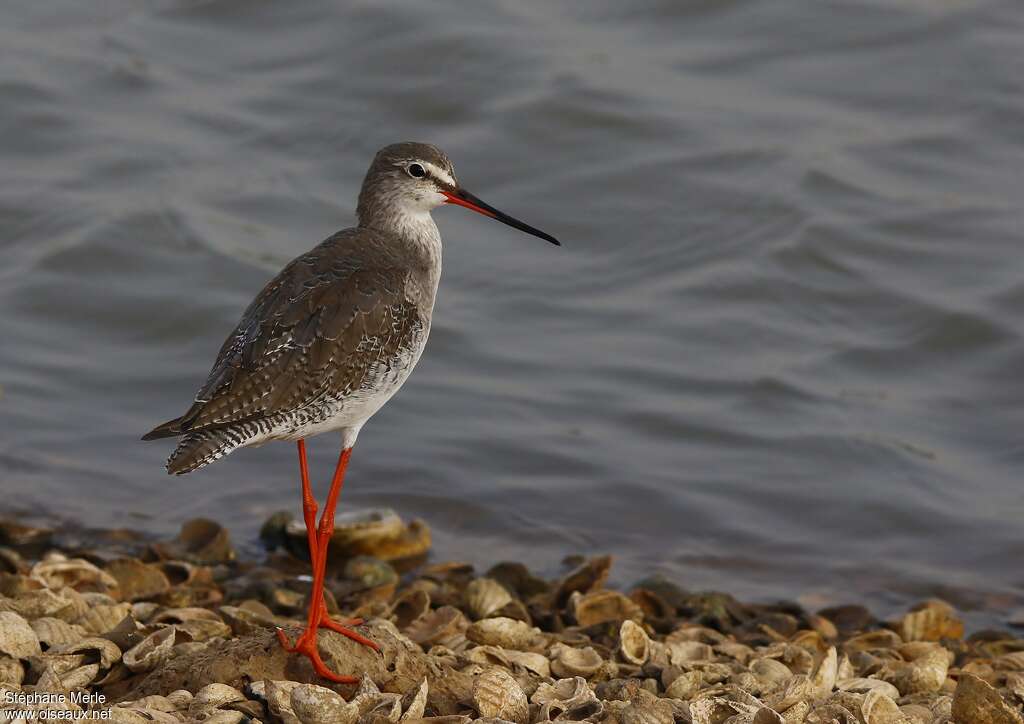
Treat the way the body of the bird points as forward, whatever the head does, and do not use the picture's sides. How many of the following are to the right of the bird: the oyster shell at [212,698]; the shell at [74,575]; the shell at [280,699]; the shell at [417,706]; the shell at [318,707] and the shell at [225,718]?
5

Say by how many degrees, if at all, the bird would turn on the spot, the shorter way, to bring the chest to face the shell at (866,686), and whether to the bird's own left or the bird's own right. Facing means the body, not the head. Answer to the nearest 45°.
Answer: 0° — it already faces it

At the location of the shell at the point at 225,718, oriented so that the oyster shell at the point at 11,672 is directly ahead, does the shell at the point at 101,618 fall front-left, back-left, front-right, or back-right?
front-right

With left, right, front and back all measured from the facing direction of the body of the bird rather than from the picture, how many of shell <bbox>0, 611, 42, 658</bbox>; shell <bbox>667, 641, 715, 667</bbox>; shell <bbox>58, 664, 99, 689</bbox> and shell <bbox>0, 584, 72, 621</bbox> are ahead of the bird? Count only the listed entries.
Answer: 1

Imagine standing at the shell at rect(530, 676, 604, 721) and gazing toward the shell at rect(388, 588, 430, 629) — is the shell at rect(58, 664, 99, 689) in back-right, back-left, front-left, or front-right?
front-left

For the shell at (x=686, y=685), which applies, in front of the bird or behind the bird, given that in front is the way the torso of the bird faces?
in front

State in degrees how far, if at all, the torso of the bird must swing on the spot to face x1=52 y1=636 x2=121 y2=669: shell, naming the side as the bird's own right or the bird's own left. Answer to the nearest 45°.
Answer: approximately 135° to the bird's own right

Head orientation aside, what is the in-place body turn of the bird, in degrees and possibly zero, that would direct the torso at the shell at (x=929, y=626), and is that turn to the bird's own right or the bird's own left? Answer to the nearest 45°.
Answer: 0° — it already faces it

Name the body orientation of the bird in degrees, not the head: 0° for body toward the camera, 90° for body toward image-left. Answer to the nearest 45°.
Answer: approximately 270°
